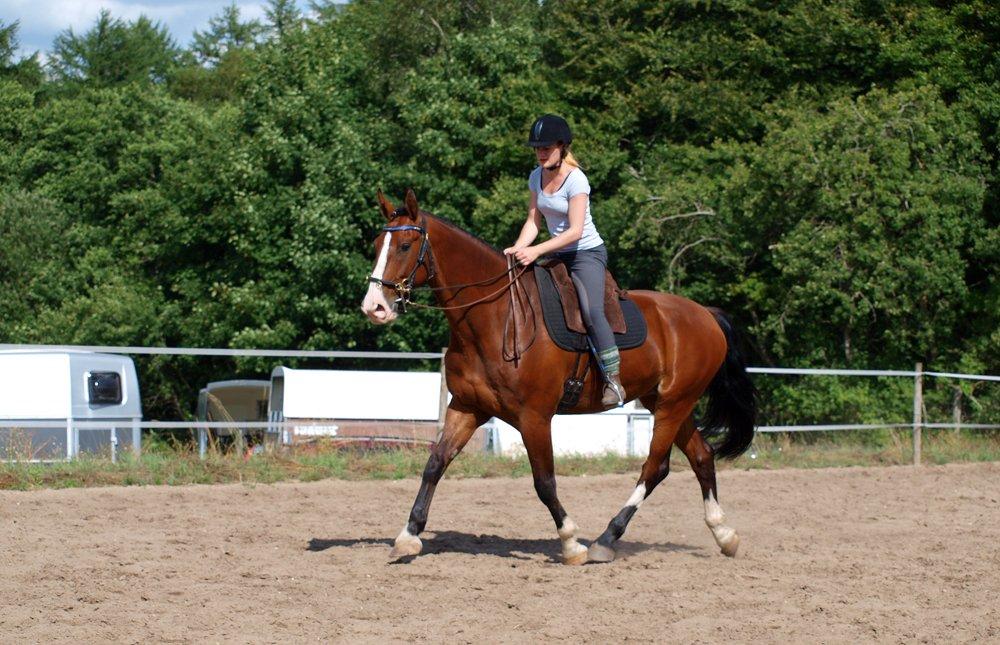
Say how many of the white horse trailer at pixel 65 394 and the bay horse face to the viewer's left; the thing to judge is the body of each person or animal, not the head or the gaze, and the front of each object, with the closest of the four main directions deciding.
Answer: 1

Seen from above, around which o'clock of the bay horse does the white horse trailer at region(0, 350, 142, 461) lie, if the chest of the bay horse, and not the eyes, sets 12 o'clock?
The white horse trailer is roughly at 2 o'clock from the bay horse.

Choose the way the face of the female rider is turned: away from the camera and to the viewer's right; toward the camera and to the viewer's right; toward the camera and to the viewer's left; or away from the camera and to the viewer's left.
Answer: toward the camera and to the viewer's left

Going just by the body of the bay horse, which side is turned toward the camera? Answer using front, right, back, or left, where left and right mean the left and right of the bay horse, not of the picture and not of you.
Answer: left

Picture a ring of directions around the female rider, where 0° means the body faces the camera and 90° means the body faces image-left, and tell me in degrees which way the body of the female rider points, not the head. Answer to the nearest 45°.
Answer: approximately 45°
